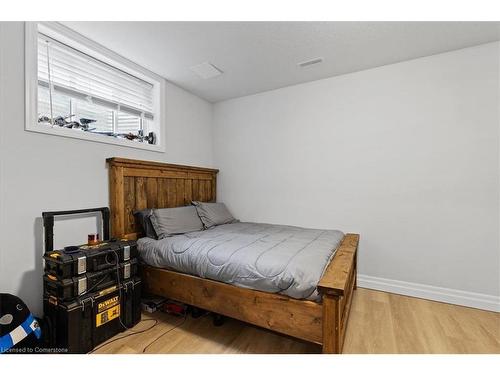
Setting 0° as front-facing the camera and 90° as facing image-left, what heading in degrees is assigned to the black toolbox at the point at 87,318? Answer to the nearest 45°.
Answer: approximately 315°

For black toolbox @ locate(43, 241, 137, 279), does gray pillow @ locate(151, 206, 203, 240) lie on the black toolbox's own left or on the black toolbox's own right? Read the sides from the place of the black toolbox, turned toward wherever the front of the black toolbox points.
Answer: on the black toolbox's own left

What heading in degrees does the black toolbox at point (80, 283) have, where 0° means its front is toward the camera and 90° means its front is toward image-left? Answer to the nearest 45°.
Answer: approximately 315°

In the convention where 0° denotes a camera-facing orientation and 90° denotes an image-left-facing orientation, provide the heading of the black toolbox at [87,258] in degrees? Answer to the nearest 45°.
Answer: approximately 315°

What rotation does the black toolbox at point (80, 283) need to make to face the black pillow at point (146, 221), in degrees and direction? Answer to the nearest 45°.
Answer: approximately 90° to its left

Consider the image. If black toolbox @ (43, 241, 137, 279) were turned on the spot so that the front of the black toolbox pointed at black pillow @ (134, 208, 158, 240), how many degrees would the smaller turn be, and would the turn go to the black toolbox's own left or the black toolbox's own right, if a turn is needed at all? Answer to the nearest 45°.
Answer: approximately 90° to the black toolbox's own left
